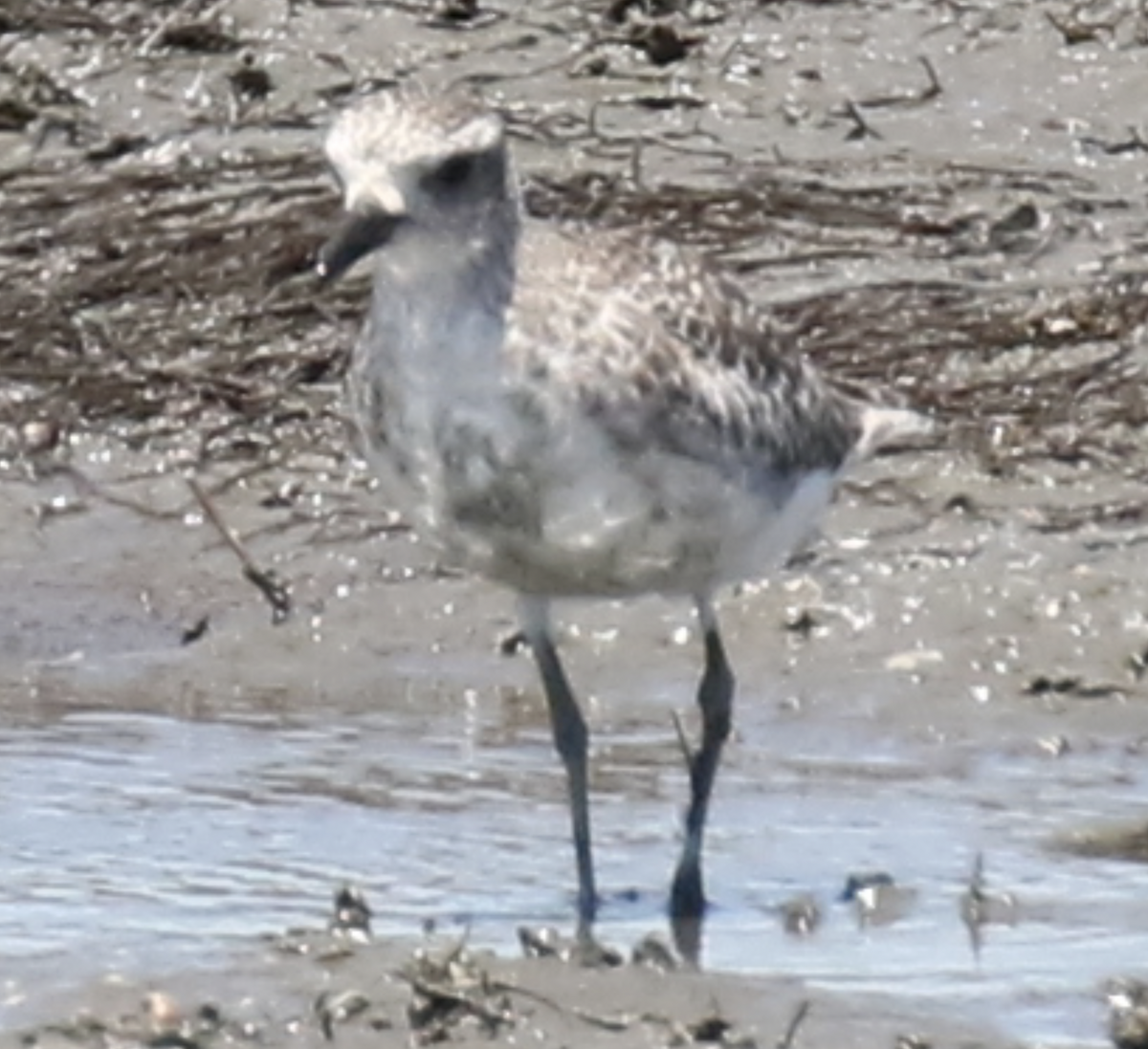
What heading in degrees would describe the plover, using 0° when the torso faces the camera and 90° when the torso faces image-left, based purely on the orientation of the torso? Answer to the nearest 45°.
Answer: approximately 45°

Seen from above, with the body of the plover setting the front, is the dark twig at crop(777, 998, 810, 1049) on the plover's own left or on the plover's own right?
on the plover's own left
